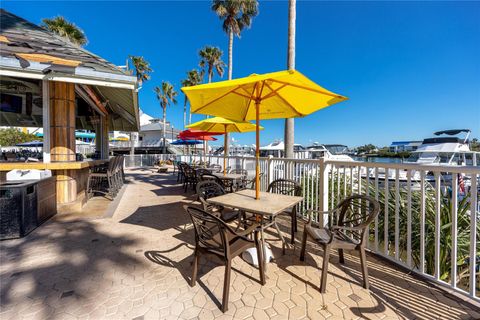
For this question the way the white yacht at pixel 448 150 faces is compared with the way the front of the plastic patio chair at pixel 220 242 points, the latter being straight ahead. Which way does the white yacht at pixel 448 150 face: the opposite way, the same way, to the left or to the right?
to the left

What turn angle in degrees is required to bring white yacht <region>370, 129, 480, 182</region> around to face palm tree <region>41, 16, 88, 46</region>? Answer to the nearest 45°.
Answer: approximately 45° to its left

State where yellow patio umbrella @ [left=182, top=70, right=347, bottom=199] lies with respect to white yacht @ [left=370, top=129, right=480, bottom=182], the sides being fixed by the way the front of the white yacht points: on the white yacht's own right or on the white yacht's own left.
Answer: on the white yacht's own left

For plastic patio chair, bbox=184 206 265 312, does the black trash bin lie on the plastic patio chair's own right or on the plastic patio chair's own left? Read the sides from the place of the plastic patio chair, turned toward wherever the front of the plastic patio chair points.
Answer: on the plastic patio chair's own left

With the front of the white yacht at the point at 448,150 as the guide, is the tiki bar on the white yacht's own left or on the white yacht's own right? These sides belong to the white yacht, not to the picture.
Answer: on the white yacht's own left

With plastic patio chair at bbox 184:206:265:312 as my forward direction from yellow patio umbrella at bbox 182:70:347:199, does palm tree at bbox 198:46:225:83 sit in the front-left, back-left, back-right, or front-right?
back-right

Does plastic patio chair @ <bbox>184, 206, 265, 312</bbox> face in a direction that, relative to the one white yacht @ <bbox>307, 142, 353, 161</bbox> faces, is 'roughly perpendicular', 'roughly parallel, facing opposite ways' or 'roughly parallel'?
roughly perpendicular

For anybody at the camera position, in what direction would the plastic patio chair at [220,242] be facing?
facing away from the viewer and to the right of the viewer

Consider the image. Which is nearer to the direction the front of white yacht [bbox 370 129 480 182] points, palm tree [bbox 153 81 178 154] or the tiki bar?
the palm tree

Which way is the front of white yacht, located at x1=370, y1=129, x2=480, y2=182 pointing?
to the viewer's left

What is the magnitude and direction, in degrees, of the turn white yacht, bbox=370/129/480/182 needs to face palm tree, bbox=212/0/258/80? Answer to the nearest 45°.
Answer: approximately 45° to its left

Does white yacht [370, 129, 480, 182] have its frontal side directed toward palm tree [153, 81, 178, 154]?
yes
